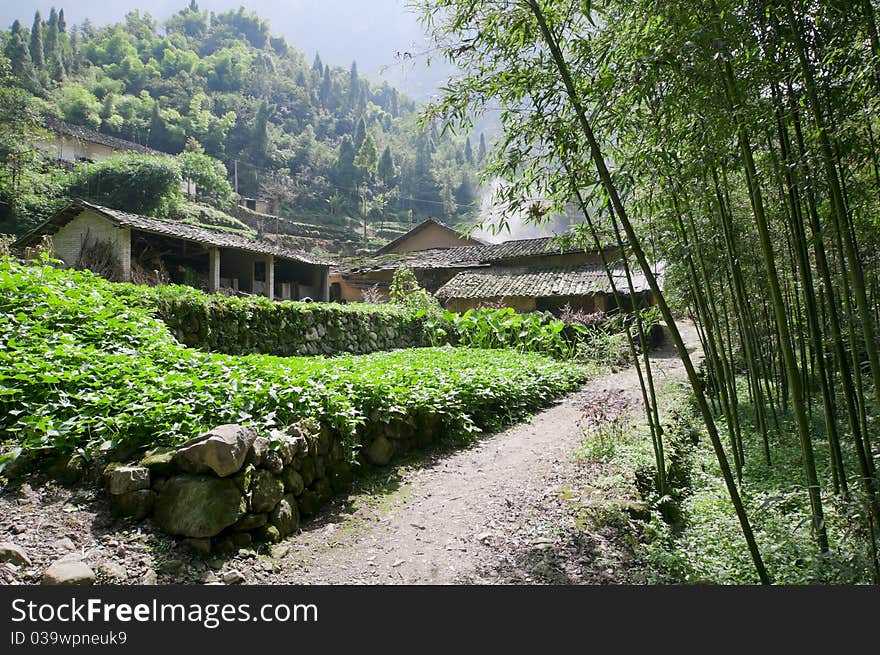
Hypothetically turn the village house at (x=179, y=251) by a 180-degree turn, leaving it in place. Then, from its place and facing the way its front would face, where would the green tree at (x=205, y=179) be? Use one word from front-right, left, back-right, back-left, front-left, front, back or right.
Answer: front-right

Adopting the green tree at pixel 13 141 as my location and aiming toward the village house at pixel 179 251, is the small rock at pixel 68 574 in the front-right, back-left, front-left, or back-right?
front-right

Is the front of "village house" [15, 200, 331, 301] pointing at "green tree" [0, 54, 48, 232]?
no

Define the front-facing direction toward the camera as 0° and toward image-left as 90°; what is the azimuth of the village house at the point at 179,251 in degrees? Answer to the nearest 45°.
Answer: approximately 315°

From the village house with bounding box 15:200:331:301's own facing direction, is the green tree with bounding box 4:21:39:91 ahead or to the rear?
to the rear

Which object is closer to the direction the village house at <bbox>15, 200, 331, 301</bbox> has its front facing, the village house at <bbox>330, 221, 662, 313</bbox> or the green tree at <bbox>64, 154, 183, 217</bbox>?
the village house

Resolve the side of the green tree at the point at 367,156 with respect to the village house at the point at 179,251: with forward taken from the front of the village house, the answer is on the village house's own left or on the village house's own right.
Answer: on the village house's own left

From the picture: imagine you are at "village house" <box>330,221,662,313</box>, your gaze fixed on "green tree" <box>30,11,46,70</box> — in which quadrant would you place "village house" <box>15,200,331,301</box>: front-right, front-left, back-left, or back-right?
front-left

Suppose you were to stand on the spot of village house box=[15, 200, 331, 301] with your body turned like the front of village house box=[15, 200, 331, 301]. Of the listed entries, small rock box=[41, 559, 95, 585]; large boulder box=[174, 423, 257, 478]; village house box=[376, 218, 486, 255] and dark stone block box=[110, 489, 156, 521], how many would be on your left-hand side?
1

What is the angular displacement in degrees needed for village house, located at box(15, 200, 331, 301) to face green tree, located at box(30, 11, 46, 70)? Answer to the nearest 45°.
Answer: approximately 135° to its left

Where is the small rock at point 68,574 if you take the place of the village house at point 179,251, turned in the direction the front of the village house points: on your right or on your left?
on your right

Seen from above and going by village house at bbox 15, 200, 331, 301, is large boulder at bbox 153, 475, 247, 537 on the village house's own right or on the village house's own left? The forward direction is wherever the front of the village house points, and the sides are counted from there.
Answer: on the village house's own right

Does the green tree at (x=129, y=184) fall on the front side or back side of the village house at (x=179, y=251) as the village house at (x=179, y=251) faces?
on the back side
